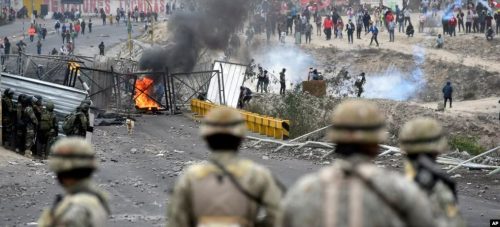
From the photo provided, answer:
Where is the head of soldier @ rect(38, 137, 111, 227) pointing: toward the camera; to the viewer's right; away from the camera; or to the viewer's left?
away from the camera

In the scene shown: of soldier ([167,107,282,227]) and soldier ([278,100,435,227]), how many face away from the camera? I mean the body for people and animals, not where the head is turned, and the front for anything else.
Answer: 2

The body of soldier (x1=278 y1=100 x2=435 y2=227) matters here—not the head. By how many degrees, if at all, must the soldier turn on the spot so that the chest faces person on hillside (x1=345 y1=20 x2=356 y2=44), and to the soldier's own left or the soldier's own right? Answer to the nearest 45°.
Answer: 0° — they already face them

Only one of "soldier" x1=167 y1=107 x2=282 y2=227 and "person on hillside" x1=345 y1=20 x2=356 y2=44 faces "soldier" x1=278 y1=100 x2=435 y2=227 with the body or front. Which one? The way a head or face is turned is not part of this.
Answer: the person on hillside

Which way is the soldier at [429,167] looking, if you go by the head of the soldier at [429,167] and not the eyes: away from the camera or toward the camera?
away from the camera

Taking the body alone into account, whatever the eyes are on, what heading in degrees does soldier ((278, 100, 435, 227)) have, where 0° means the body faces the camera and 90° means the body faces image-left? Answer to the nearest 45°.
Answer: approximately 180°

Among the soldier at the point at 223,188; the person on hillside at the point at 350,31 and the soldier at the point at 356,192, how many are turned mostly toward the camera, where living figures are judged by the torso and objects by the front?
1

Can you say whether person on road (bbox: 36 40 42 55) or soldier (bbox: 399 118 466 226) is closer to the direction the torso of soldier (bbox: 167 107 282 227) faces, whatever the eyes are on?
the person on road

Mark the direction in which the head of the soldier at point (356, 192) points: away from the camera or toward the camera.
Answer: away from the camera

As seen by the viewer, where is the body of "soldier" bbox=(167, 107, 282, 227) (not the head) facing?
away from the camera

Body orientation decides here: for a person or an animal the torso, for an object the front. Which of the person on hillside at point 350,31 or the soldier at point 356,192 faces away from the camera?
the soldier

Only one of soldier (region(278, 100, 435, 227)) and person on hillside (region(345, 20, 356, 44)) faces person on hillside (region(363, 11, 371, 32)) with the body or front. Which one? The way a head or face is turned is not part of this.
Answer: the soldier

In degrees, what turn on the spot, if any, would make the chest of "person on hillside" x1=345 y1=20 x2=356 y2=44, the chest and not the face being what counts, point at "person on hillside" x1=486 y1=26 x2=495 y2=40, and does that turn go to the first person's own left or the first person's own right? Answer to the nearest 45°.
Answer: approximately 45° to the first person's own left

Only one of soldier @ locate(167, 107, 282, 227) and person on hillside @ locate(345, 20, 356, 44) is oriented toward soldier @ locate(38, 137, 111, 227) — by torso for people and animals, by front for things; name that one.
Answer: the person on hillside

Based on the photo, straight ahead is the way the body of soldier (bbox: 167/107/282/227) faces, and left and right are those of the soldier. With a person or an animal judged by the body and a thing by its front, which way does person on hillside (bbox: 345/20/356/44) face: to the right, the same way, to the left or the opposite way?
the opposite way

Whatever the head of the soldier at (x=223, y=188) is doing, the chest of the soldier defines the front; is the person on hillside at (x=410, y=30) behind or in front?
in front
